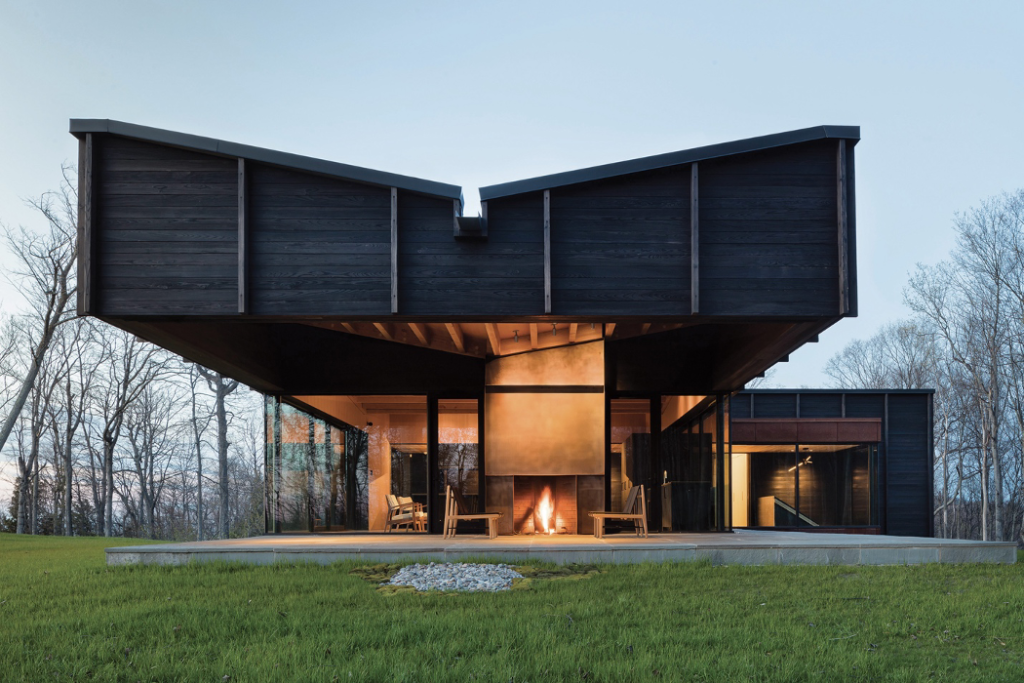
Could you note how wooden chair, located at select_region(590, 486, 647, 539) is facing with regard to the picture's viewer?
facing to the left of the viewer

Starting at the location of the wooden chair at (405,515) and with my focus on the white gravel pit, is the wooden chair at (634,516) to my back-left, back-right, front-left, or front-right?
front-left

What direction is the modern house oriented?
toward the camera

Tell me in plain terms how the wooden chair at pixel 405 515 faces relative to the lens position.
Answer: facing the viewer and to the right of the viewer

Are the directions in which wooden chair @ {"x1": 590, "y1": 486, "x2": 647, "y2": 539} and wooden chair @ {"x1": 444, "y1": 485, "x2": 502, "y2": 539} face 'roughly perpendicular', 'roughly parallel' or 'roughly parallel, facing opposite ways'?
roughly parallel, facing opposite ways

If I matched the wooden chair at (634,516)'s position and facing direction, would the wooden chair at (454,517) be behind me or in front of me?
in front

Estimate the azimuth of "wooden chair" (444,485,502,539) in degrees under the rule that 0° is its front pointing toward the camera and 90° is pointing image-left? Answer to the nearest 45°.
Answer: approximately 270°

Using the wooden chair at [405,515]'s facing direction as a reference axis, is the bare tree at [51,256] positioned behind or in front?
behind
